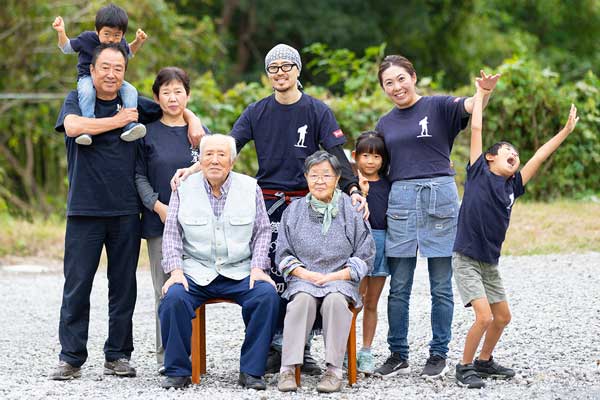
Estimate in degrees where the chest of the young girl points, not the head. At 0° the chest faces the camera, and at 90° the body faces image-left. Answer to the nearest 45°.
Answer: approximately 0°

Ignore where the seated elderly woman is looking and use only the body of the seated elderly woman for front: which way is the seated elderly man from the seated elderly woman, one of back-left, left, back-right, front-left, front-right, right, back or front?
right

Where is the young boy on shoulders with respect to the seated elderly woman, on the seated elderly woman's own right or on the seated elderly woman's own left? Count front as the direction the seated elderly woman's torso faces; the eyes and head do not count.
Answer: on the seated elderly woman's own right

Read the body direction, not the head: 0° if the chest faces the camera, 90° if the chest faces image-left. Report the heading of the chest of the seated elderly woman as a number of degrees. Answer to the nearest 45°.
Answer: approximately 0°

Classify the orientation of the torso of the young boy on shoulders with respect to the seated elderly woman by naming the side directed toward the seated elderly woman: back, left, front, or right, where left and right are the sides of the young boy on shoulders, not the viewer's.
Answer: left
